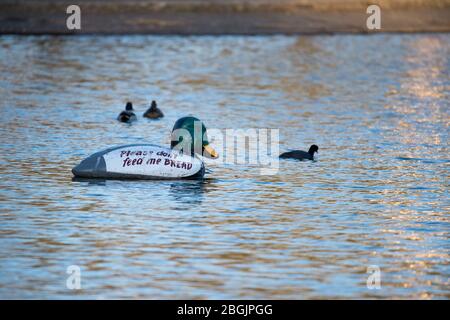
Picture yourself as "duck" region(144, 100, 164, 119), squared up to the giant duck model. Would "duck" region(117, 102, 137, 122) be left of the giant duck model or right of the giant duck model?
right

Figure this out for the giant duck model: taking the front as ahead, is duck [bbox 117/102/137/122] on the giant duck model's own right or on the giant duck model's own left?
on the giant duck model's own left

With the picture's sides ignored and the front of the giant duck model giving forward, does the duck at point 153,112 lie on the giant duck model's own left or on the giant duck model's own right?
on the giant duck model's own left

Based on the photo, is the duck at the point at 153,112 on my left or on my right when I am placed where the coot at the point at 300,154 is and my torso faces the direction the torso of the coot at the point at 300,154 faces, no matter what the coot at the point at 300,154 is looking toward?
on my left

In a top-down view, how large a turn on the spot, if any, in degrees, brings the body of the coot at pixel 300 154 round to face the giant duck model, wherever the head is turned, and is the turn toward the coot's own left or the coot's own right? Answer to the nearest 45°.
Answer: approximately 135° to the coot's own right

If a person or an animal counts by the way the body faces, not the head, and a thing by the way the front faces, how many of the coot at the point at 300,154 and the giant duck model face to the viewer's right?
2

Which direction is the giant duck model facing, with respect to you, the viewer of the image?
facing to the right of the viewer

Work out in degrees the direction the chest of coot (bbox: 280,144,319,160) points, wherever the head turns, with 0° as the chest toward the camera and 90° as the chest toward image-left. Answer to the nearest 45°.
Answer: approximately 270°
